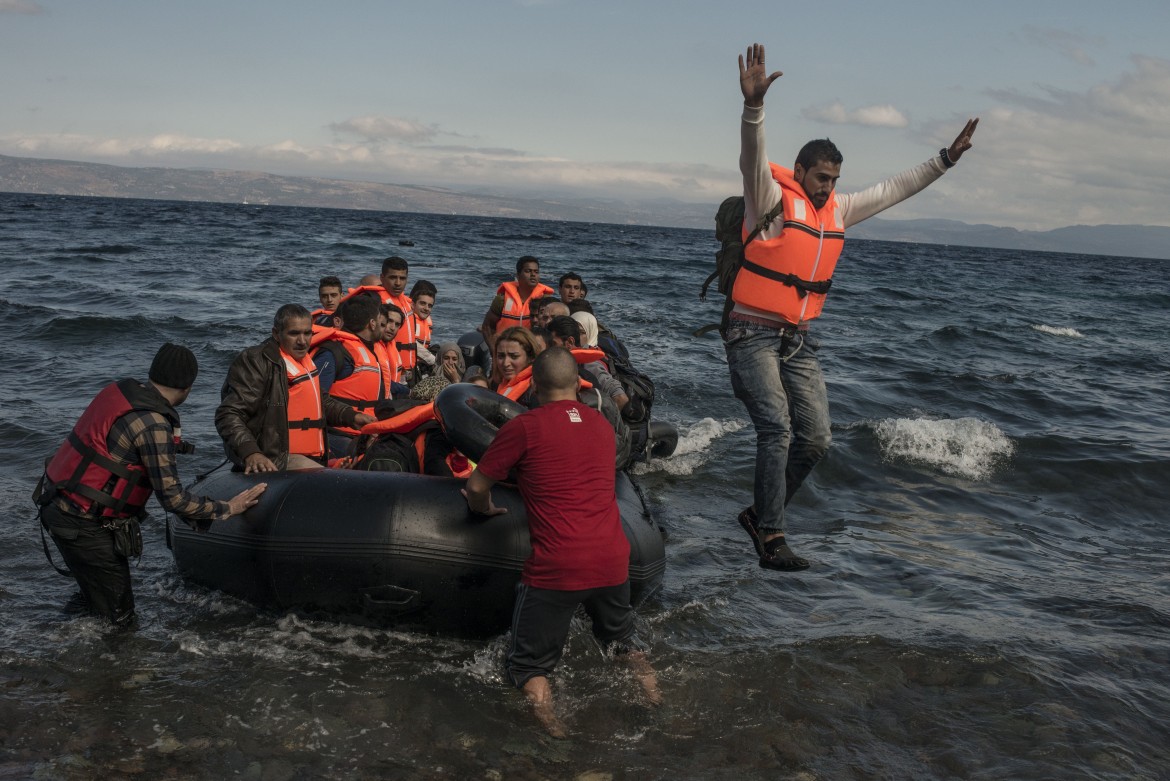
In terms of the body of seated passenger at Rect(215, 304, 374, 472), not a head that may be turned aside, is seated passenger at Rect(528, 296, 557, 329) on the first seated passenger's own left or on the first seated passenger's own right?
on the first seated passenger's own left

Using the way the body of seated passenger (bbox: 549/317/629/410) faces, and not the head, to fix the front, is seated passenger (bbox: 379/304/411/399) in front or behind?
in front

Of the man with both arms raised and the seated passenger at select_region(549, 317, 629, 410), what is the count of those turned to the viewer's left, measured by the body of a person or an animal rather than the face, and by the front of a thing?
1

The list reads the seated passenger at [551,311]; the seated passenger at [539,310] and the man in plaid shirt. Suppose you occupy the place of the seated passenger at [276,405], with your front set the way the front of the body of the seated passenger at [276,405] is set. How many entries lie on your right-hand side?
1

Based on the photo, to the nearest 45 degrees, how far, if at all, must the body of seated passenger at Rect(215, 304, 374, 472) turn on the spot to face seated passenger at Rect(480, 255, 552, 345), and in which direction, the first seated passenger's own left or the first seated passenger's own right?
approximately 90° to the first seated passenger's own left

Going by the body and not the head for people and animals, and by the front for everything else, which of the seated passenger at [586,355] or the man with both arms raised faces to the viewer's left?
the seated passenger

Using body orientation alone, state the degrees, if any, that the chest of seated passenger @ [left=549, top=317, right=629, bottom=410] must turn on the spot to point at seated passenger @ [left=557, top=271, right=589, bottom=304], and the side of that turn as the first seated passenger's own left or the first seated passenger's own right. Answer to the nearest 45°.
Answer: approximately 90° to the first seated passenger's own right

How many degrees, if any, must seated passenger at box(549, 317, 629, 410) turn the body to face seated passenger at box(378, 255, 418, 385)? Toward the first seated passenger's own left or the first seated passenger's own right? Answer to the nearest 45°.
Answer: approximately 45° to the first seated passenger's own right

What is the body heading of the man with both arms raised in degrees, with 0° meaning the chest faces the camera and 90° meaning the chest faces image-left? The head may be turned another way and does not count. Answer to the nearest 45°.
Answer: approximately 315°

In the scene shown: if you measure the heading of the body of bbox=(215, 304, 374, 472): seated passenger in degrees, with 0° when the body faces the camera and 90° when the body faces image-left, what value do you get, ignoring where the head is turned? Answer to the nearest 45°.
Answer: approximately 315°

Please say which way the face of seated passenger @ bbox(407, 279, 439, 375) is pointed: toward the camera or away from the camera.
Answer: toward the camera
